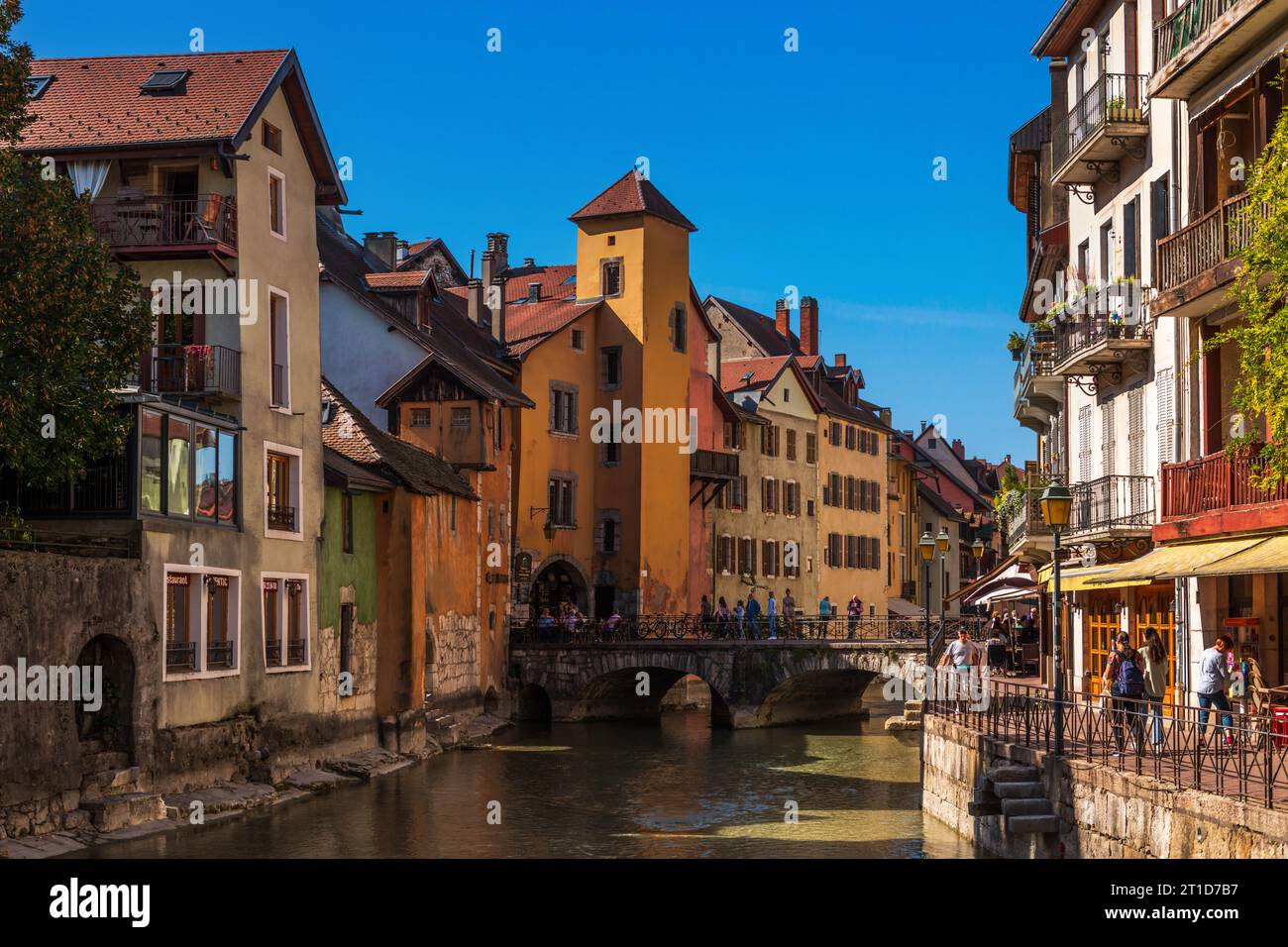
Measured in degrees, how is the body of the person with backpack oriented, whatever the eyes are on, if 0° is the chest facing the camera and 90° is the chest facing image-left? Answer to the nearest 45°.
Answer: approximately 180°

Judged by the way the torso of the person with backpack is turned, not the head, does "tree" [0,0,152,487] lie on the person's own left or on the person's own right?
on the person's own left
